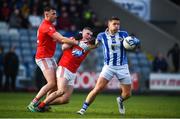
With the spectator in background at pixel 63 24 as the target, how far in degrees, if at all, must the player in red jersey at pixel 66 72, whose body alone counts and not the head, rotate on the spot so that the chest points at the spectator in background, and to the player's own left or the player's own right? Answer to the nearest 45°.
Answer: approximately 135° to the player's own left

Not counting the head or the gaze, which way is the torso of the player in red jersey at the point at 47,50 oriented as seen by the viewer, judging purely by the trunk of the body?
to the viewer's right

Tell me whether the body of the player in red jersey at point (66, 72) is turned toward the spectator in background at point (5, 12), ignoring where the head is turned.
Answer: no

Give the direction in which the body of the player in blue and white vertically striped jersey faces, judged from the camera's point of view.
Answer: toward the camera

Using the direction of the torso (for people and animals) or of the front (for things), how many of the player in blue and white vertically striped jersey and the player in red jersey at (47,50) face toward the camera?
1

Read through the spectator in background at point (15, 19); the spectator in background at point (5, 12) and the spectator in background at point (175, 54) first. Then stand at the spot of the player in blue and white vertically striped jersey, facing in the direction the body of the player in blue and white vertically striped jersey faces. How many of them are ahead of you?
0

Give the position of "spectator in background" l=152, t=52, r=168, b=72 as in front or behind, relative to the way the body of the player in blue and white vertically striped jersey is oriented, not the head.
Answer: behind

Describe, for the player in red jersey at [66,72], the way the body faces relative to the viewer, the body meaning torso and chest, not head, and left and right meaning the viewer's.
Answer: facing the viewer and to the right of the viewer

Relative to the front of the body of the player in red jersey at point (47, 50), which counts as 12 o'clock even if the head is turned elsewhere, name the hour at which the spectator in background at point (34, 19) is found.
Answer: The spectator in background is roughly at 9 o'clock from the player in red jersey.

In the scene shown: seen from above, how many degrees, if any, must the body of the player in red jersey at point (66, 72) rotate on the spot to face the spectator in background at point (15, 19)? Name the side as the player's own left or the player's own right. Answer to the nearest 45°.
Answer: approximately 135° to the player's own left

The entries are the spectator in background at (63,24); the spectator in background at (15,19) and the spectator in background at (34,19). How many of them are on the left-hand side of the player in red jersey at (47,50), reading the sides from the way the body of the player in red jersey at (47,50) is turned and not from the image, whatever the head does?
3

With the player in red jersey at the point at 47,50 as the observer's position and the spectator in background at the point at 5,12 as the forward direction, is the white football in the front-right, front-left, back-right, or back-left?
back-right
